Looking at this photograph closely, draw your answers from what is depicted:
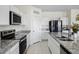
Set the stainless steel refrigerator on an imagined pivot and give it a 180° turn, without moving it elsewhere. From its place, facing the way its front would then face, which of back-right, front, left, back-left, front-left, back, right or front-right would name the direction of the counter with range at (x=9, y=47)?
back

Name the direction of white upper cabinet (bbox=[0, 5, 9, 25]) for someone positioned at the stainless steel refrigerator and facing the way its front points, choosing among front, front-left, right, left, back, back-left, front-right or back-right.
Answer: front

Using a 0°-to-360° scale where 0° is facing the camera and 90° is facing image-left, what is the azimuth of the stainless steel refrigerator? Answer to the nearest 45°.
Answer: approximately 0°
